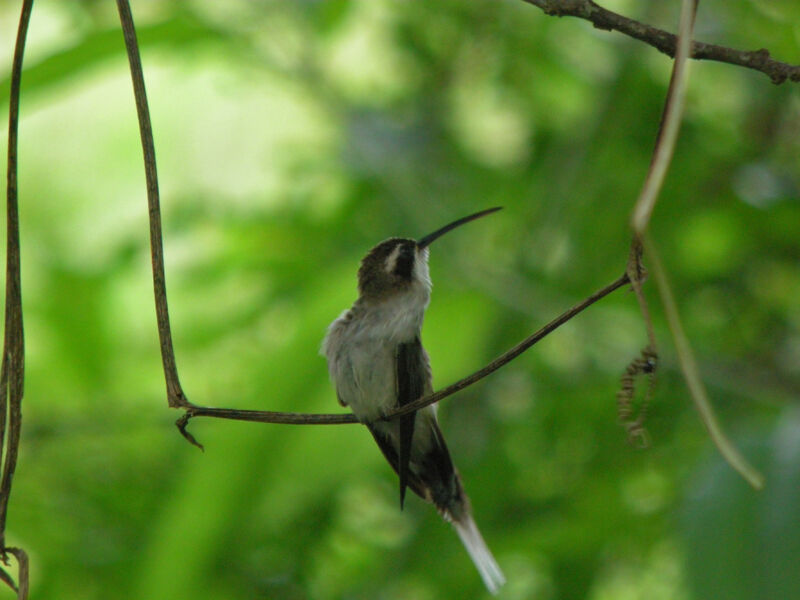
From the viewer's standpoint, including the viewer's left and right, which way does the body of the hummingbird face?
facing the viewer and to the left of the viewer

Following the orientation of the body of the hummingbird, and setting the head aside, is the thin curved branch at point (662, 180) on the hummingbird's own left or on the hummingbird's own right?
on the hummingbird's own left

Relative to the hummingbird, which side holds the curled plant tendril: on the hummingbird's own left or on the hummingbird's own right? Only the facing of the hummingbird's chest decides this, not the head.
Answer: on the hummingbird's own left

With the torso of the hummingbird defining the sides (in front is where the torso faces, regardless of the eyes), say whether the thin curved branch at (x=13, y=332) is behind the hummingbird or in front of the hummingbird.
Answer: in front

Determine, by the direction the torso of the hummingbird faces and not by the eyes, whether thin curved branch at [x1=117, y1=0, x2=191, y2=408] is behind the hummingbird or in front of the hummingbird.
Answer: in front

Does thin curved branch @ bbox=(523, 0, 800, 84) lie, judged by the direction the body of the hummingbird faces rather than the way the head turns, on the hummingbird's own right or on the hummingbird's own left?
on the hummingbird's own left
